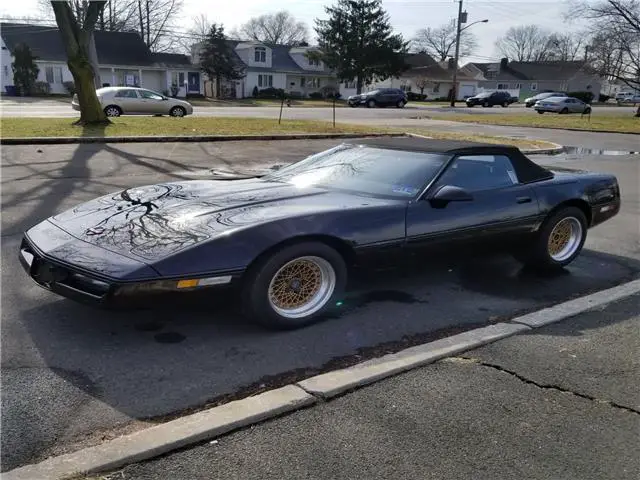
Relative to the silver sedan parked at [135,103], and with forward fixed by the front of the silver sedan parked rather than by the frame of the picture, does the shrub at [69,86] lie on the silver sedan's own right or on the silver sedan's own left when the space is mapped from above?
on the silver sedan's own left

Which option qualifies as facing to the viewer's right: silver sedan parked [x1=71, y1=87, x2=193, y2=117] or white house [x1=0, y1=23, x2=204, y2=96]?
the silver sedan parked

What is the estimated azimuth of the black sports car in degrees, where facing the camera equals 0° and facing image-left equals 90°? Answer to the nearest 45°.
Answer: approximately 45°

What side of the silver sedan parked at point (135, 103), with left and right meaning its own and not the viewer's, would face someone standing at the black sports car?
right

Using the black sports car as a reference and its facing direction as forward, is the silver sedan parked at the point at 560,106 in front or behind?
behind

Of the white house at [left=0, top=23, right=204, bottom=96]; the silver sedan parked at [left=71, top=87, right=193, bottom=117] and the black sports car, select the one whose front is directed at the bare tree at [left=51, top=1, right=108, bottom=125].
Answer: the white house

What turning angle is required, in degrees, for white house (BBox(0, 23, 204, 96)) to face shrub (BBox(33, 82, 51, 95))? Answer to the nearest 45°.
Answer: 0° — it already faces it

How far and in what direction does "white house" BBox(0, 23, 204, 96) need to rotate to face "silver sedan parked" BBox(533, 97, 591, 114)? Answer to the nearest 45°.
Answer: approximately 45° to its left

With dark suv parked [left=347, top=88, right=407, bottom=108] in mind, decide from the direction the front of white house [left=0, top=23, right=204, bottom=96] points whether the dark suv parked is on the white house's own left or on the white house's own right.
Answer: on the white house's own left

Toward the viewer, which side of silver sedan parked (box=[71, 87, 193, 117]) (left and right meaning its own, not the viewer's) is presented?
right

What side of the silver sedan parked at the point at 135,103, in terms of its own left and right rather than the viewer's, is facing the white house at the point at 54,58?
left

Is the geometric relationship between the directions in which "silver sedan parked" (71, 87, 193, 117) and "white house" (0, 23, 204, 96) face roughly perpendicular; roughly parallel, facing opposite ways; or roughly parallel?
roughly perpendicular
